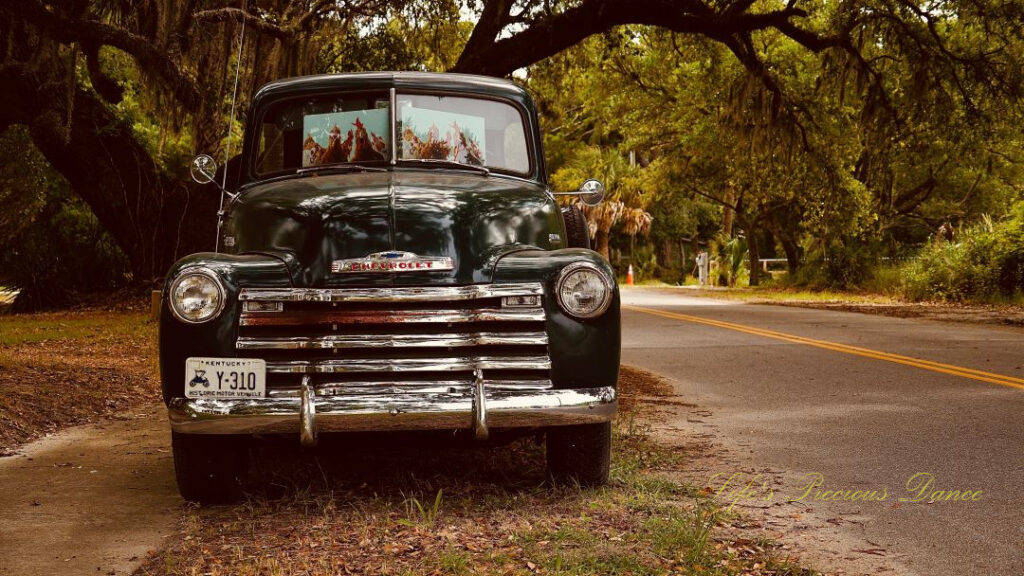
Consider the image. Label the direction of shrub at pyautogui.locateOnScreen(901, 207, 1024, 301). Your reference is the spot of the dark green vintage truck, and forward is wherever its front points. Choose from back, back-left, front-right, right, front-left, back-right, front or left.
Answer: back-left

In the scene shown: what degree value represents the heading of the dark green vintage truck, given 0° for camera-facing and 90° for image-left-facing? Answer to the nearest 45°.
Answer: approximately 0°
